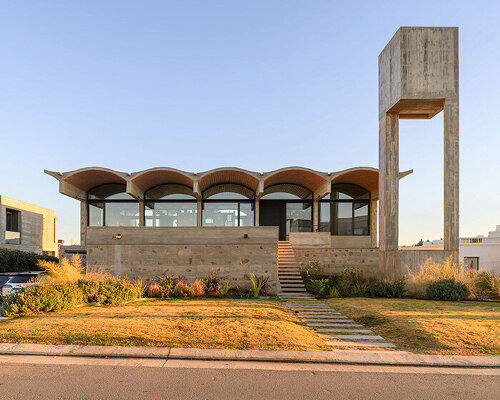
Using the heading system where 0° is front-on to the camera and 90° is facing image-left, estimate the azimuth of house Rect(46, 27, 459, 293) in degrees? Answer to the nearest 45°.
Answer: approximately 0°
